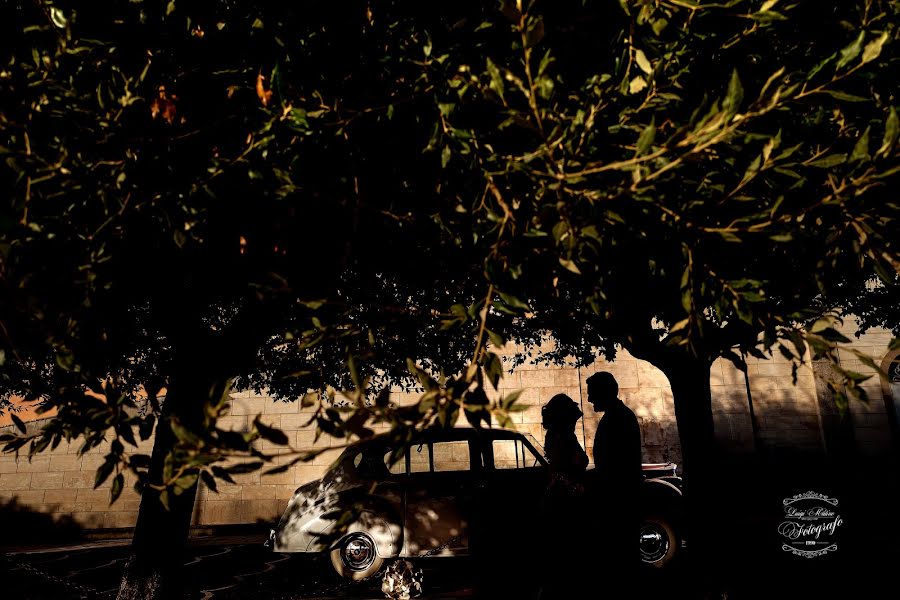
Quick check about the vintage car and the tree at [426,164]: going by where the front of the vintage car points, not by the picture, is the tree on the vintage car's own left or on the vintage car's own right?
on the vintage car's own right

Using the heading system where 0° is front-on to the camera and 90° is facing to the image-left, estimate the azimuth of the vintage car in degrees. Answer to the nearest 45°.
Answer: approximately 270°
